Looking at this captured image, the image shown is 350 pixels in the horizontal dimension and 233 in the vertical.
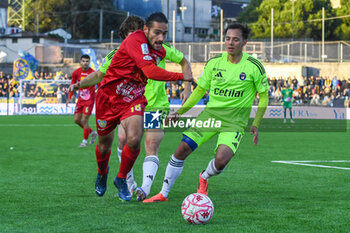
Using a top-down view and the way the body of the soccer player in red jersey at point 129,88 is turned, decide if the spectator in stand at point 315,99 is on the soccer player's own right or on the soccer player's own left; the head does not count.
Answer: on the soccer player's own left

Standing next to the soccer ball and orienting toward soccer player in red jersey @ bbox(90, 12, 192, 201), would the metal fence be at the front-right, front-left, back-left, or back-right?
front-right

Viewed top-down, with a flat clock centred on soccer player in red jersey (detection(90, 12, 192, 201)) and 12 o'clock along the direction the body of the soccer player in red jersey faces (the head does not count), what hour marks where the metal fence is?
The metal fence is roughly at 8 o'clock from the soccer player in red jersey.

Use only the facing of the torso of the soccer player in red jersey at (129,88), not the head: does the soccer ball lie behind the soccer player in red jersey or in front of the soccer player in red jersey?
in front

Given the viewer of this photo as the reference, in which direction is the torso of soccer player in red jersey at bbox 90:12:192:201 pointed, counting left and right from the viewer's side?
facing the viewer and to the right of the viewer

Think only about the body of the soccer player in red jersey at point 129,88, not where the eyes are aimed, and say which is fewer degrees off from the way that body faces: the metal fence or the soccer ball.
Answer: the soccer ball

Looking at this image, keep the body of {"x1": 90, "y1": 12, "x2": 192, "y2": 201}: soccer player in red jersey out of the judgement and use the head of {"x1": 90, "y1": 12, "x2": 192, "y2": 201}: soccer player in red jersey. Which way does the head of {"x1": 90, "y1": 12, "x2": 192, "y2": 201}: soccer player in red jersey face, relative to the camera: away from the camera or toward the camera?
toward the camera
